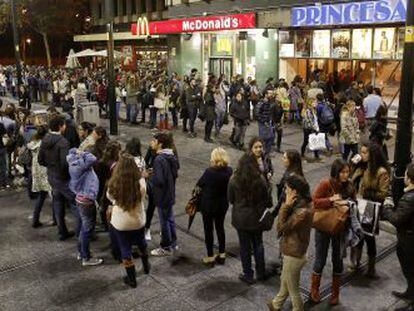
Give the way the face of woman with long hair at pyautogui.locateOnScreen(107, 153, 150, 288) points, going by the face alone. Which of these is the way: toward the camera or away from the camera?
away from the camera

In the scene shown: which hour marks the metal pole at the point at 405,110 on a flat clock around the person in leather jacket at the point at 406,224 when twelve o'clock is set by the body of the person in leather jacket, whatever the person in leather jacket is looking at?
The metal pole is roughly at 3 o'clock from the person in leather jacket.

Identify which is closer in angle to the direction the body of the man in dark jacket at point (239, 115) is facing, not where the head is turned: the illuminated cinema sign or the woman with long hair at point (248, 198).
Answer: the woman with long hair

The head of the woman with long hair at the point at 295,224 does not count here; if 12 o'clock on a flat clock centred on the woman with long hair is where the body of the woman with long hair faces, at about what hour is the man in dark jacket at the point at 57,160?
The man in dark jacket is roughly at 1 o'clock from the woman with long hair.

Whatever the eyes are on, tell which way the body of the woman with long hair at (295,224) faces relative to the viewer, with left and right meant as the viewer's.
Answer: facing to the left of the viewer

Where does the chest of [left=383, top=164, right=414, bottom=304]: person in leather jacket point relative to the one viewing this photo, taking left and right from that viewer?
facing to the left of the viewer

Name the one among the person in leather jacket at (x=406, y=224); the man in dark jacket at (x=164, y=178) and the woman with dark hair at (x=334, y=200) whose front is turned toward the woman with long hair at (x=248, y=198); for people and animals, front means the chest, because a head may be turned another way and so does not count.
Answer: the person in leather jacket
